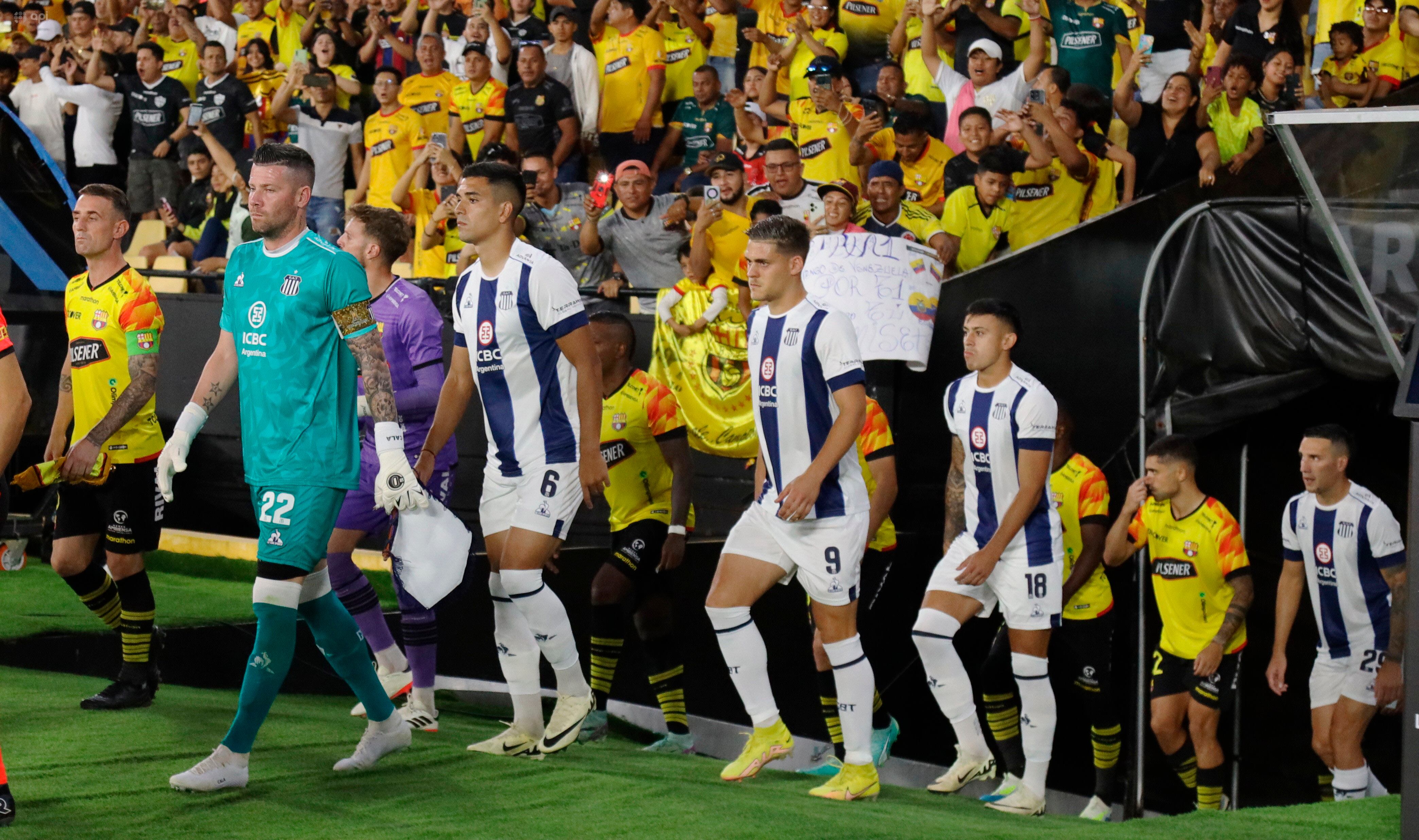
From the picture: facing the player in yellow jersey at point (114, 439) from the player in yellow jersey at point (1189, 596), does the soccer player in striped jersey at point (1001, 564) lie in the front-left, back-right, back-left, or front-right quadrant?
front-left

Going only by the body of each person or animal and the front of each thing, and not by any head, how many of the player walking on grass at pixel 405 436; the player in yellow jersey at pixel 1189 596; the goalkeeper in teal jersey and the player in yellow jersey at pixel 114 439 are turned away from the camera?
0

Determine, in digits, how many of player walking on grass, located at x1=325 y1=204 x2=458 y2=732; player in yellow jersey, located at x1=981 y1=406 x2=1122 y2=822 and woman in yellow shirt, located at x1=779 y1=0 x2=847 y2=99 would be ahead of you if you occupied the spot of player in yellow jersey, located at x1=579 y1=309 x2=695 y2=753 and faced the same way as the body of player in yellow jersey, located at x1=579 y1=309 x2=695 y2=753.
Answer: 1

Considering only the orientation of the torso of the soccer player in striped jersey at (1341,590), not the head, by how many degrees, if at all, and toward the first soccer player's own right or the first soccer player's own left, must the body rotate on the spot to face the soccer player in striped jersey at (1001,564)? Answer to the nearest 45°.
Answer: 0° — they already face them

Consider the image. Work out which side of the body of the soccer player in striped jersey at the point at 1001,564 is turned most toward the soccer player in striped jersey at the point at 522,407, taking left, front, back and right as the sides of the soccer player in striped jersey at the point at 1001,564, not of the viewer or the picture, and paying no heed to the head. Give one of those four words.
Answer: front

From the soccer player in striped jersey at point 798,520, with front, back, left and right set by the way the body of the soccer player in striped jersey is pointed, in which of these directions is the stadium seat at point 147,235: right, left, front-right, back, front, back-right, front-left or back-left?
right

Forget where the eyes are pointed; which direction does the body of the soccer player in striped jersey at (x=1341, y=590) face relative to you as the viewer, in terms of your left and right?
facing the viewer and to the left of the viewer

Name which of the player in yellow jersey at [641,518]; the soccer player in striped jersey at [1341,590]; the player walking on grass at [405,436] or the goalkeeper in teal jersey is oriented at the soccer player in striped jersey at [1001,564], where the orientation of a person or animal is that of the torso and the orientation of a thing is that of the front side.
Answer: the soccer player in striped jersey at [1341,590]

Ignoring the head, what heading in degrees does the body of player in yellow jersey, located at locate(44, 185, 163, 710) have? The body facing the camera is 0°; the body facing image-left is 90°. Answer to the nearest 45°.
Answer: approximately 45°

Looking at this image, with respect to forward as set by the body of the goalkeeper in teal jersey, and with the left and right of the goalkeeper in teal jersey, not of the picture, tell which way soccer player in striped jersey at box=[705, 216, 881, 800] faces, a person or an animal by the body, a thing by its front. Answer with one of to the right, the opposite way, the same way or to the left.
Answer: the same way

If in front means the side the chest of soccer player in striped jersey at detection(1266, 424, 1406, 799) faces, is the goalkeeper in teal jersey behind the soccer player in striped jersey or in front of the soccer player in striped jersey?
in front

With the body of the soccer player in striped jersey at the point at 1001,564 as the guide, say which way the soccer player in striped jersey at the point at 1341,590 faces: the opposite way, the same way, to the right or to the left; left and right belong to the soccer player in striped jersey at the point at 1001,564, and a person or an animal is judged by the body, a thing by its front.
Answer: the same way

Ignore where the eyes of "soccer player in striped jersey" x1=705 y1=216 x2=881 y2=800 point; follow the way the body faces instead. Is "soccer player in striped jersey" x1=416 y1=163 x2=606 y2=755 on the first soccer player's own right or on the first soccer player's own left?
on the first soccer player's own right

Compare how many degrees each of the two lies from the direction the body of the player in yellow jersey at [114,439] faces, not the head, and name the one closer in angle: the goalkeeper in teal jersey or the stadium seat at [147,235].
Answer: the goalkeeper in teal jersey

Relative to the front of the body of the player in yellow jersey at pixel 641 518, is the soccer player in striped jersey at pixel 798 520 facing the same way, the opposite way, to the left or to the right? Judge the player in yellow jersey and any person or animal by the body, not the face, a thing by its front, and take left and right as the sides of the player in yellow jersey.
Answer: the same way

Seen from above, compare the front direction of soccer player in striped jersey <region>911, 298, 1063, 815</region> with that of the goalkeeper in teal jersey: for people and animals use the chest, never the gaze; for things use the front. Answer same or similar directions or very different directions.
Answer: same or similar directions

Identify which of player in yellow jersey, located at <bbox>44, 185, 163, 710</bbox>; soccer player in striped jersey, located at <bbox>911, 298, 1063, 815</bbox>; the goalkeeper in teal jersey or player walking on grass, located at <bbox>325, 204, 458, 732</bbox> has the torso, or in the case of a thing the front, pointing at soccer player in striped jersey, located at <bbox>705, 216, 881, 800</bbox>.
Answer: soccer player in striped jersey, located at <bbox>911, 298, 1063, 815</bbox>

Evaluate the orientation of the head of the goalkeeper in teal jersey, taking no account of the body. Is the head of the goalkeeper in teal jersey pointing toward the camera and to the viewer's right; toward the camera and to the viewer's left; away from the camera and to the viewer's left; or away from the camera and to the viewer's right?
toward the camera and to the viewer's left

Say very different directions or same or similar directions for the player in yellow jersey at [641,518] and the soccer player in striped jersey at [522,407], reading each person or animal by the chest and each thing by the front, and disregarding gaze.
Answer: same or similar directions

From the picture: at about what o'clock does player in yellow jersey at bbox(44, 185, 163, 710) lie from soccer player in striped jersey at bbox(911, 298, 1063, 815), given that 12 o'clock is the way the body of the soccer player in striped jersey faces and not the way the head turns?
The player in yellow jersey is roughly at 1 o'clock from the soccer player in striped jersey.
